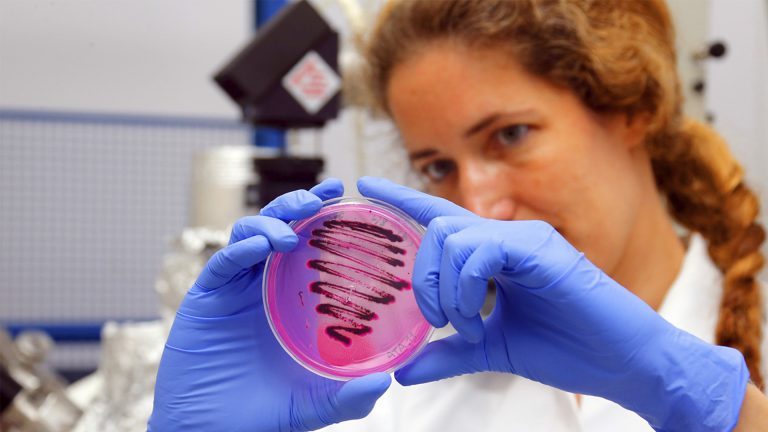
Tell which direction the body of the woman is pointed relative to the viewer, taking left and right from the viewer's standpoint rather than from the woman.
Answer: facing the viewer and to the left of the viewer

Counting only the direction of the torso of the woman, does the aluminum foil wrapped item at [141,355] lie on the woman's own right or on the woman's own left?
on the woman's own right
